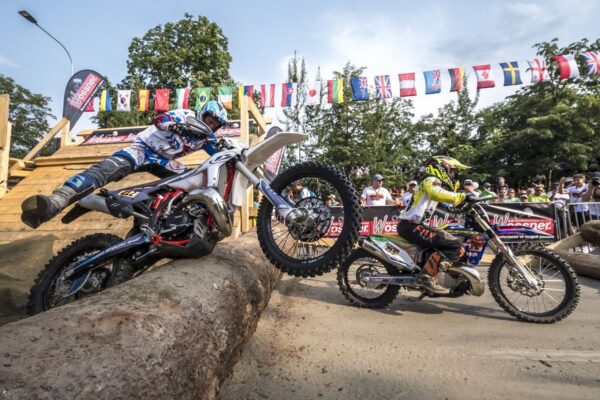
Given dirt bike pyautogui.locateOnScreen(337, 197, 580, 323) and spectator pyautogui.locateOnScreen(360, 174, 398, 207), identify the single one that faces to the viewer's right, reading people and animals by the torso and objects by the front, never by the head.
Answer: the dirt bike

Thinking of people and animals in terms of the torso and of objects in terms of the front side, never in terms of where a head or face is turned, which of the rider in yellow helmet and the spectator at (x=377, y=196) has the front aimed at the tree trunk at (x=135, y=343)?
the spectator

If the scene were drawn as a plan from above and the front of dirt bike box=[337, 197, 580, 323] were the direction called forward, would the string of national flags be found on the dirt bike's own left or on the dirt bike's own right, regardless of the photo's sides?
on the dirt bike's own left

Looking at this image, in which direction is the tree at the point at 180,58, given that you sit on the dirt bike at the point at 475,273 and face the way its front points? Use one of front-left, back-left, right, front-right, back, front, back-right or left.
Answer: back-left

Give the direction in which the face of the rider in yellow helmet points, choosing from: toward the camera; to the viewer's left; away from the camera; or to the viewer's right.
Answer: to the viewer's right

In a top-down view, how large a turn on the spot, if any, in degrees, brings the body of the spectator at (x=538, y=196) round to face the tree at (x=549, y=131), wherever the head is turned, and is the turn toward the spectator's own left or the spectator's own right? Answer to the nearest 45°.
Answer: approximately 180°

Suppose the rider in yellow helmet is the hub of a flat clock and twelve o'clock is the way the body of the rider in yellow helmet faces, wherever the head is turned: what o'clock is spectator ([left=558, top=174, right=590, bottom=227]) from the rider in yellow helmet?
The spectator is roughly at 10 o'clock from the rider in yellow helmet.

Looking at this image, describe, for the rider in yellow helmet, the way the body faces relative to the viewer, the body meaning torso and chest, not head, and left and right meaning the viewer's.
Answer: facing to the right of the viewer

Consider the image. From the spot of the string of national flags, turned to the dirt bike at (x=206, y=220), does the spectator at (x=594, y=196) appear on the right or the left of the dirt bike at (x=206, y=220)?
left

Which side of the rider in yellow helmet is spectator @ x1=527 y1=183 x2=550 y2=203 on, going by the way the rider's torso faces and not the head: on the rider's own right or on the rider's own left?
on the rider's own left

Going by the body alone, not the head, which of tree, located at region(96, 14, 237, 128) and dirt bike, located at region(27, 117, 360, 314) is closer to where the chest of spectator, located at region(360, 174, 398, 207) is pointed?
the dirt bike

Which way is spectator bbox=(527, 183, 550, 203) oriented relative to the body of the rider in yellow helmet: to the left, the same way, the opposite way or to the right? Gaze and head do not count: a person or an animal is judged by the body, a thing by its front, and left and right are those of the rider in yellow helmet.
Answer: to the right

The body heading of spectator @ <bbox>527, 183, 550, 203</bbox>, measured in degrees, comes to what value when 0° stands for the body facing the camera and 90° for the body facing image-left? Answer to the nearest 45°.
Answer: approximately 0°

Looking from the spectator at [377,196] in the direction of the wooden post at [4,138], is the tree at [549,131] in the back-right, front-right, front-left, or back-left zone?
back-right
